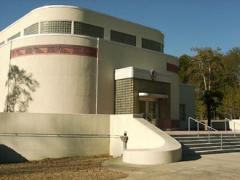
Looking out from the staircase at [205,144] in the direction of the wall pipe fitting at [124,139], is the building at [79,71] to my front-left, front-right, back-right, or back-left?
front-right

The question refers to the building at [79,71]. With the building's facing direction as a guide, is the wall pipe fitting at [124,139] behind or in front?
in front

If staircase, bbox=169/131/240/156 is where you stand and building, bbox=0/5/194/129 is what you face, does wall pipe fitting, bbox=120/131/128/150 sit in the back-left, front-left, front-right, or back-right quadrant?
front-left

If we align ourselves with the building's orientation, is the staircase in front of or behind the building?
in front

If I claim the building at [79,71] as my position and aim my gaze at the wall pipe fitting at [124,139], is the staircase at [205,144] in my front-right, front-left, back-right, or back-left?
front-left

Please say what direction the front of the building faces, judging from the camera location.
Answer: facing the viewer and to the right of the viewer

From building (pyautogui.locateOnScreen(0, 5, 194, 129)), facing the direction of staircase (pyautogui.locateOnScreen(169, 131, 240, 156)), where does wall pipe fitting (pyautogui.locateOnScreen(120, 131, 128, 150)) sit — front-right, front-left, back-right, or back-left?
front-right
